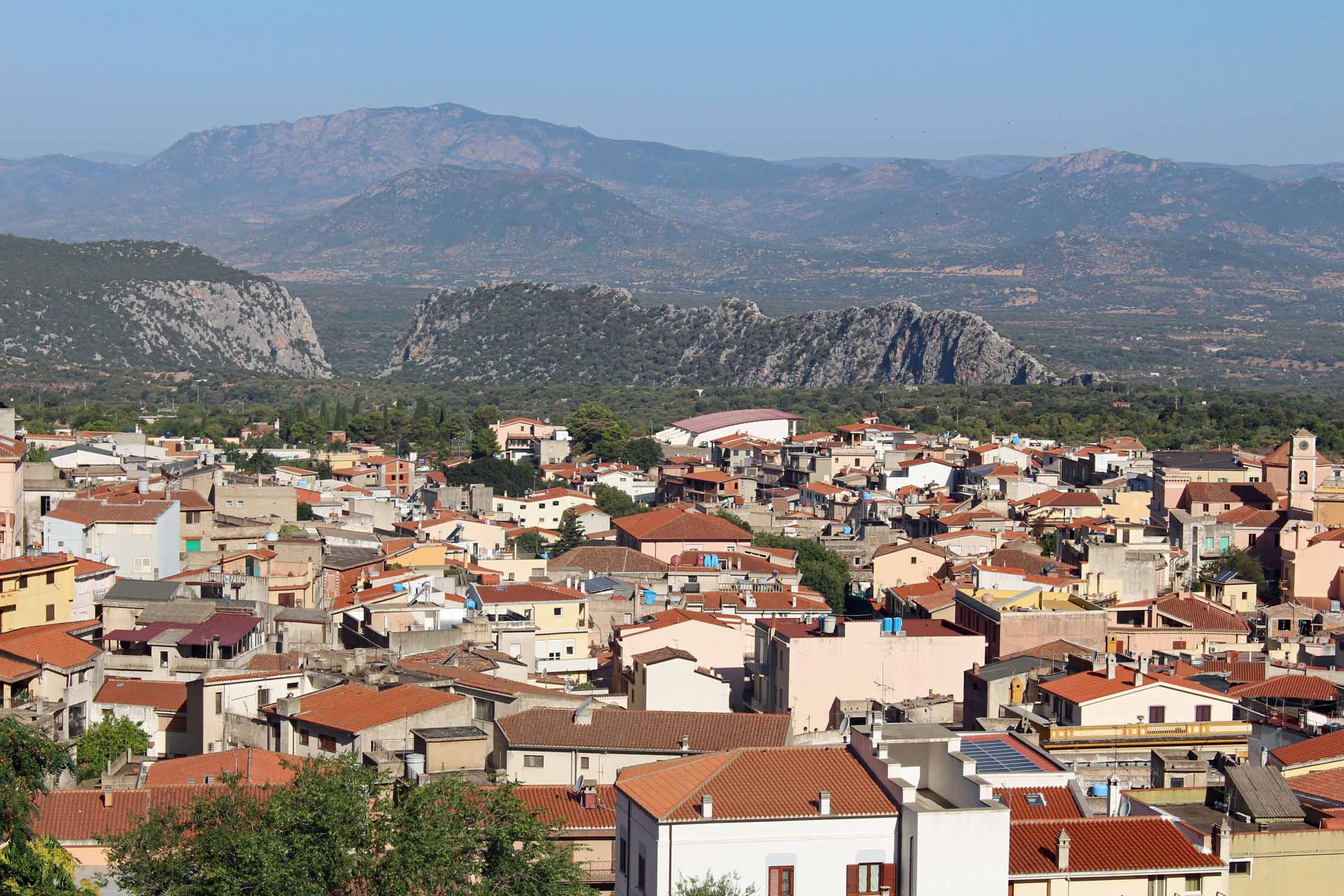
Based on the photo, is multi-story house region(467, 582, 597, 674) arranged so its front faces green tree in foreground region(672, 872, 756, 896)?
yes

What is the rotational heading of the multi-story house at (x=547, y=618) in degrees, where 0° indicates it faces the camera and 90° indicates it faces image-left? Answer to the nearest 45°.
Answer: approximately 0°

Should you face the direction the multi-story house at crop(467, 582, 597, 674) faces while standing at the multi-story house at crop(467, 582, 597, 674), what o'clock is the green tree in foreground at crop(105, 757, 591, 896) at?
The green tree in foreground is roughly at 12 o'clock from the multi-story house.

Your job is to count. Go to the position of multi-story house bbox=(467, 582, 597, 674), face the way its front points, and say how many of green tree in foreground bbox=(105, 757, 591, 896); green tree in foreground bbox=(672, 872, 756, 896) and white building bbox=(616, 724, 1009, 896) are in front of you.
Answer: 3

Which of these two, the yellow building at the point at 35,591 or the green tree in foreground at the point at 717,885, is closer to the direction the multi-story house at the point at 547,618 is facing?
the green tree in foreground

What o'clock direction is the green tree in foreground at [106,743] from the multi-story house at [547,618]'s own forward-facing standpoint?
The green tree in foreground is roughly at 1 o'clock from the multi-story house.

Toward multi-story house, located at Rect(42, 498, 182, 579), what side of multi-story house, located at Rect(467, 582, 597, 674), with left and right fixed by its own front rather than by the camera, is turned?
right

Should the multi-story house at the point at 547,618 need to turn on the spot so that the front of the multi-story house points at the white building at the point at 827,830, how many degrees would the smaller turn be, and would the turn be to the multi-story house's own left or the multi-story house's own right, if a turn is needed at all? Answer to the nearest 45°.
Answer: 0° — it already faces it

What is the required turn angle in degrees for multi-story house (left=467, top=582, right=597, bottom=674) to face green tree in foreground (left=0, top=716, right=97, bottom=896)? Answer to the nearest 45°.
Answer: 0° — it already faces it
